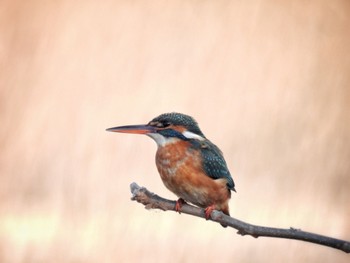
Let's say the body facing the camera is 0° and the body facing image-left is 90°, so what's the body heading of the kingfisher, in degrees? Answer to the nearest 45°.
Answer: approximately 45°
